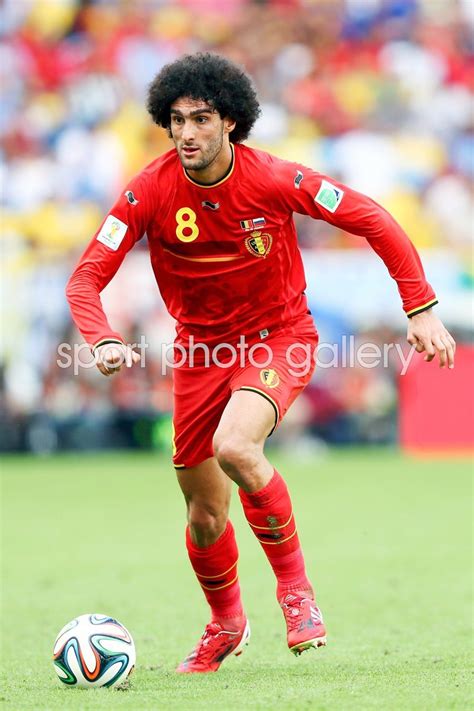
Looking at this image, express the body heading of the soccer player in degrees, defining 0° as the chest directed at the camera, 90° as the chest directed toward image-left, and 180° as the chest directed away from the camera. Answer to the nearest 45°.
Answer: approximately 0°
